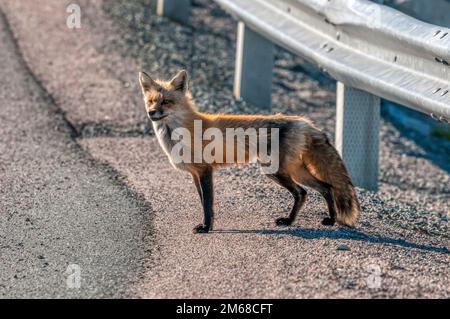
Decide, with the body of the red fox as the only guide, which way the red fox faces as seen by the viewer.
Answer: to the viewer's left

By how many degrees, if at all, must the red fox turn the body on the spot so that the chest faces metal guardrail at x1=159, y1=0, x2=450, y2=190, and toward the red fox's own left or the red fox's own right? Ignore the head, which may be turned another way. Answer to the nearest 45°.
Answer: approximately 135° to the red fox's own right

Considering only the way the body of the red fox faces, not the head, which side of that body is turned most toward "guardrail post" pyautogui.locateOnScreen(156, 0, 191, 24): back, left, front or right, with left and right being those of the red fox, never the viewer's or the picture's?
right
